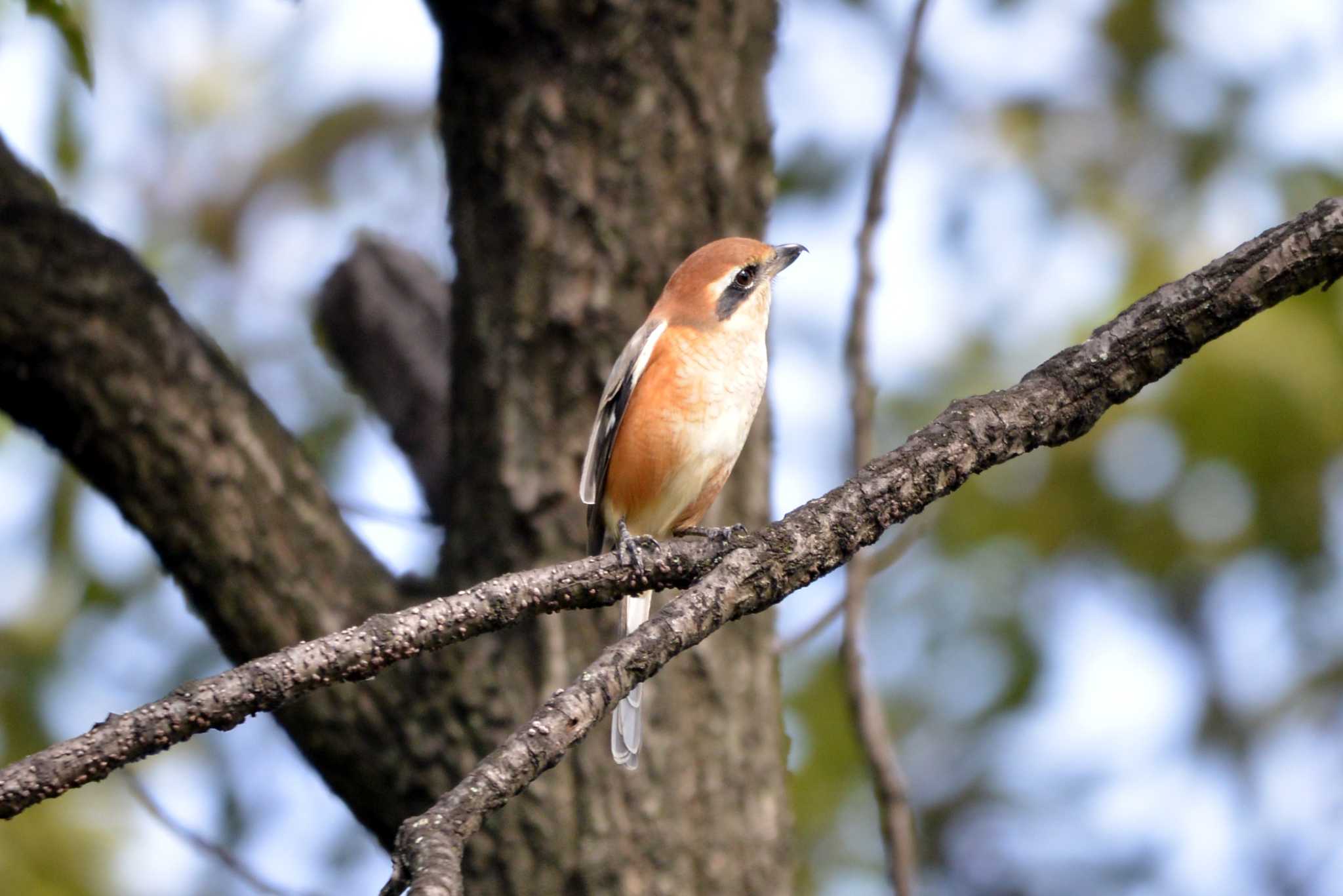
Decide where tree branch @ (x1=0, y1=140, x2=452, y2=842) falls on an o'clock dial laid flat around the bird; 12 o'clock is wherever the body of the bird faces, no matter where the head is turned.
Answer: The tree branch is roughly at 4 o'clock from the bird.

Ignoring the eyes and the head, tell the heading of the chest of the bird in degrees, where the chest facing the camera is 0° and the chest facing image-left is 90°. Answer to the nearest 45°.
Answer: approximately 315°

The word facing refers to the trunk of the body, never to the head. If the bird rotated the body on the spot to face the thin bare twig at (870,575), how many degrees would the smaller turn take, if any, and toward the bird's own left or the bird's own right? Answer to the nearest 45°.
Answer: approximately 90° to the bird's own left
